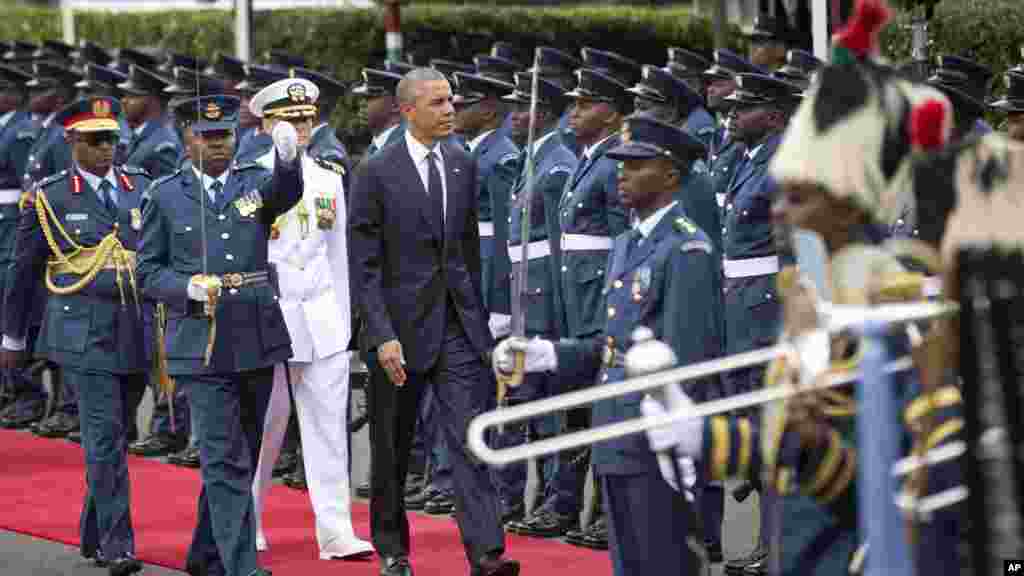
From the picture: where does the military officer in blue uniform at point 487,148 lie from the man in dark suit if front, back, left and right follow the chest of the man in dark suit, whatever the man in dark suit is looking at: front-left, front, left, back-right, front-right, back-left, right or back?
back-left

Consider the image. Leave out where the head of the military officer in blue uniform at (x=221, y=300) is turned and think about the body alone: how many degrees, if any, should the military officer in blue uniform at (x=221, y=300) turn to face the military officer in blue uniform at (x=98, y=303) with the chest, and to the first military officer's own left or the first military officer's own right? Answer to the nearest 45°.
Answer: approximately 135° to the first military officer's own right

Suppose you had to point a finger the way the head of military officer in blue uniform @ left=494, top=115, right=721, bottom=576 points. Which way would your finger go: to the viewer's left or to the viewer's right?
to the viewer's left

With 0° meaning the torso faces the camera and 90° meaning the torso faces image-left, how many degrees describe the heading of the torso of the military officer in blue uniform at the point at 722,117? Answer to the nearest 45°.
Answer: approximately 45°
